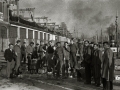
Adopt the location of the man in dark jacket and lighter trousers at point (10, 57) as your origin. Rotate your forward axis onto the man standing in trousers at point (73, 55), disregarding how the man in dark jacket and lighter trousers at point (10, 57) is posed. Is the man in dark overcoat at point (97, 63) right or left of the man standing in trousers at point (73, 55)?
right

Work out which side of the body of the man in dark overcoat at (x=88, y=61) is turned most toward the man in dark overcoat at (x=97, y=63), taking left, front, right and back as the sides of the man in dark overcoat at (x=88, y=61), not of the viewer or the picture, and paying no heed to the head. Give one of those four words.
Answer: left

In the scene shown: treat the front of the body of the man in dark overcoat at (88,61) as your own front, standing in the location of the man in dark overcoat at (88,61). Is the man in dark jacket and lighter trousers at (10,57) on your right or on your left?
on your right

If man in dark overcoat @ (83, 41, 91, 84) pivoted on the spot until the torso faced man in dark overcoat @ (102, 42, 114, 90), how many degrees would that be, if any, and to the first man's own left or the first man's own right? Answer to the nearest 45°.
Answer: approximately 90° to the first man's own left

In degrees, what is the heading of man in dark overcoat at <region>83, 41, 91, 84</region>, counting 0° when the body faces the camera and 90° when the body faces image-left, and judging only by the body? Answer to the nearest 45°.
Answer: approximately 45°
